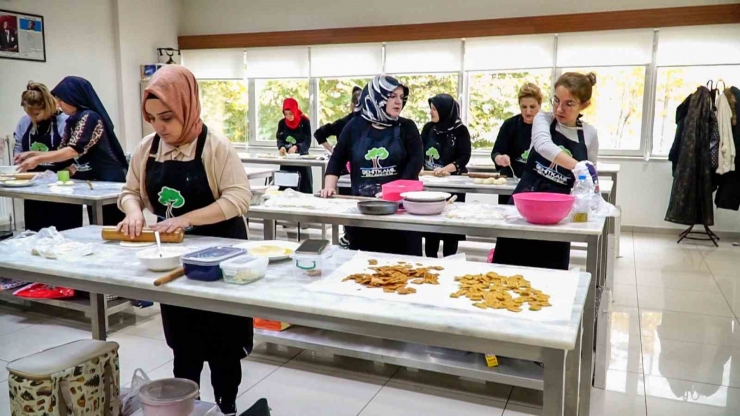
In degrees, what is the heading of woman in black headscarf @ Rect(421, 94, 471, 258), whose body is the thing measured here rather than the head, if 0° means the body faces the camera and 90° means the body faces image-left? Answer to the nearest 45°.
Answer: approximately 45°

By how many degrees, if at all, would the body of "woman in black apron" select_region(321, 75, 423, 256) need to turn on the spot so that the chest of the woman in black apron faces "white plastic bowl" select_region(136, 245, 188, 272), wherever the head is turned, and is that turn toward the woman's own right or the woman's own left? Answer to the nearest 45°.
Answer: approximately 45° to the woman's own right

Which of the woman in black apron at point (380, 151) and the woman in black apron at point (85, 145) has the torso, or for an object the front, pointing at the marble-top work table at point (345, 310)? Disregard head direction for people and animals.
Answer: the woman in black apron at point (380, 151)

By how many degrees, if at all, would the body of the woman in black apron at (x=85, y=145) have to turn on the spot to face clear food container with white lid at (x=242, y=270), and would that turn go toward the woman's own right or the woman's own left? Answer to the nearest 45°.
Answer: approximately 90° to the woman's own left

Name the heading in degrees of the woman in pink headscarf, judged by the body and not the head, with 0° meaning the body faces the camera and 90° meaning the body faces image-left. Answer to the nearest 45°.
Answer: approximately 45°

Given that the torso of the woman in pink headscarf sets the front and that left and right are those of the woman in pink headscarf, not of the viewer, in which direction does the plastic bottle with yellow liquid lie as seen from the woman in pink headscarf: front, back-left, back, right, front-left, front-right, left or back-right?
back-left
